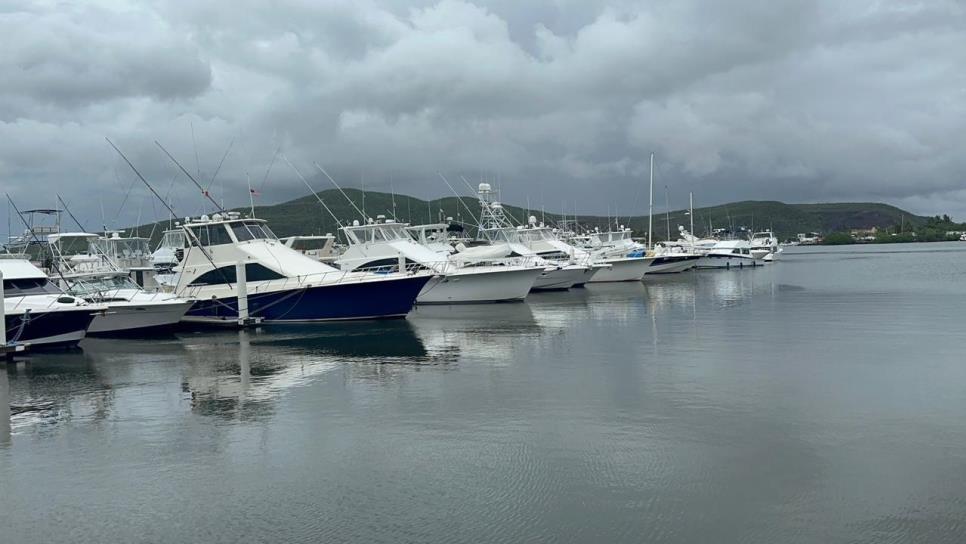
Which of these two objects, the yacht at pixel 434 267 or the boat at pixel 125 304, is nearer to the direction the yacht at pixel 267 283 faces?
the yacht

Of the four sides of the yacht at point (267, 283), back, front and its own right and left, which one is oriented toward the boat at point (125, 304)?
back

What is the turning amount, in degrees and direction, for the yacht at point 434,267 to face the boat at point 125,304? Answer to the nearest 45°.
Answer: approximately 135° to its right

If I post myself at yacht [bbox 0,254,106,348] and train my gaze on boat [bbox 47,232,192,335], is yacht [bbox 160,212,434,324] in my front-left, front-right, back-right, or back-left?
front-right

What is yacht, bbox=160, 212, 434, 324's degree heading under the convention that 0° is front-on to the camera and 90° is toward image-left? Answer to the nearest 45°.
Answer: approximately 270°

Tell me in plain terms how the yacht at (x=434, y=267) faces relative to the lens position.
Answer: facing to the right of the viewer

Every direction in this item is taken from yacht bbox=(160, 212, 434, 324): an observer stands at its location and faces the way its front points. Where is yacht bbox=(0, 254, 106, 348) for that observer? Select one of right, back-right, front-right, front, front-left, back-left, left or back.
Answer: back-right

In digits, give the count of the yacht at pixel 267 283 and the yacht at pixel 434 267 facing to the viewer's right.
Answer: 2

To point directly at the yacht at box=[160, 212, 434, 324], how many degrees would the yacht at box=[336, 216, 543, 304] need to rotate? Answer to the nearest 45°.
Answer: approximately 135° to its right
